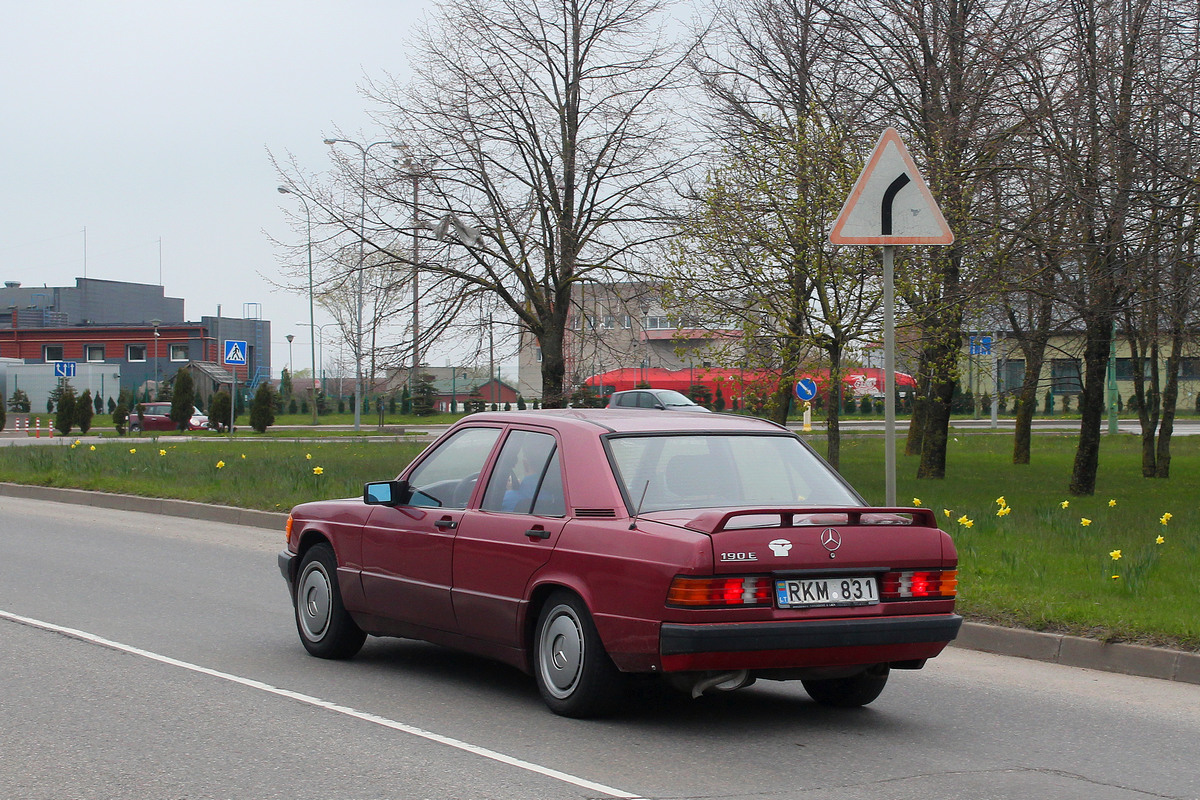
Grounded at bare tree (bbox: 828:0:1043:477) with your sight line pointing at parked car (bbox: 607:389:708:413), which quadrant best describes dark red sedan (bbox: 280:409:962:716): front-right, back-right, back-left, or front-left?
back-left

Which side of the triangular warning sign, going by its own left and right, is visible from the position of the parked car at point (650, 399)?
back

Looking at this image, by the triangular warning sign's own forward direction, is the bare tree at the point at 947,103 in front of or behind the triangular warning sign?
behind

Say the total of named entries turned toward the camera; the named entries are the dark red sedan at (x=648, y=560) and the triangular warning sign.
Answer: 1

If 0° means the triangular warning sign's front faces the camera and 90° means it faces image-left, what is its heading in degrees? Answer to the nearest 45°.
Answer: approximately 0°
